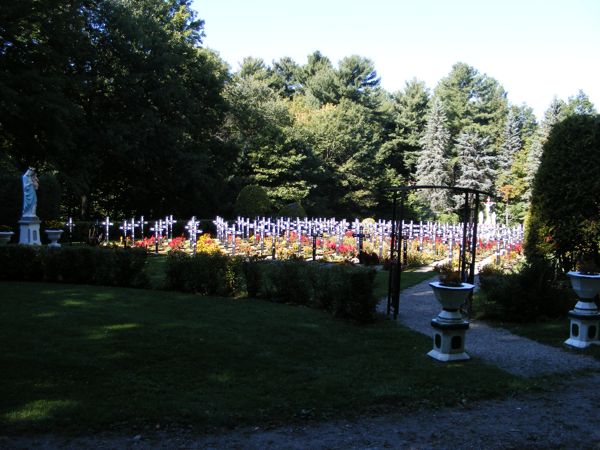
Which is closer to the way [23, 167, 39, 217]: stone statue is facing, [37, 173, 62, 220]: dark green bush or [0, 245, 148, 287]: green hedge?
the green hedge

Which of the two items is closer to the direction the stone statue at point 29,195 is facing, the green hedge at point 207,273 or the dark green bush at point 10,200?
the green hedge

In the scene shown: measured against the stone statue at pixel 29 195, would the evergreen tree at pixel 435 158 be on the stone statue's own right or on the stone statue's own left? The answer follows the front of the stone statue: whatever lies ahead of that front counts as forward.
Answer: on the stone statue's own left

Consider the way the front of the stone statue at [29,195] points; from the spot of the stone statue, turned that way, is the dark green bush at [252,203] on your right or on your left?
on your left

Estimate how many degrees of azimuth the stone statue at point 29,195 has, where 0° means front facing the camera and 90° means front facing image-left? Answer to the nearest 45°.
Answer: approximately 315°

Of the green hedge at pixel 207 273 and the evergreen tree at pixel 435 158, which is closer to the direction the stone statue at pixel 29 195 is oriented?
the green hedge

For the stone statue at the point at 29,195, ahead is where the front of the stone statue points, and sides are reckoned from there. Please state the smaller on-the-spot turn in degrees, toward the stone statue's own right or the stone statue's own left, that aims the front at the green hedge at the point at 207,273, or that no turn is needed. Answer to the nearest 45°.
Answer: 0° — it already faces it
